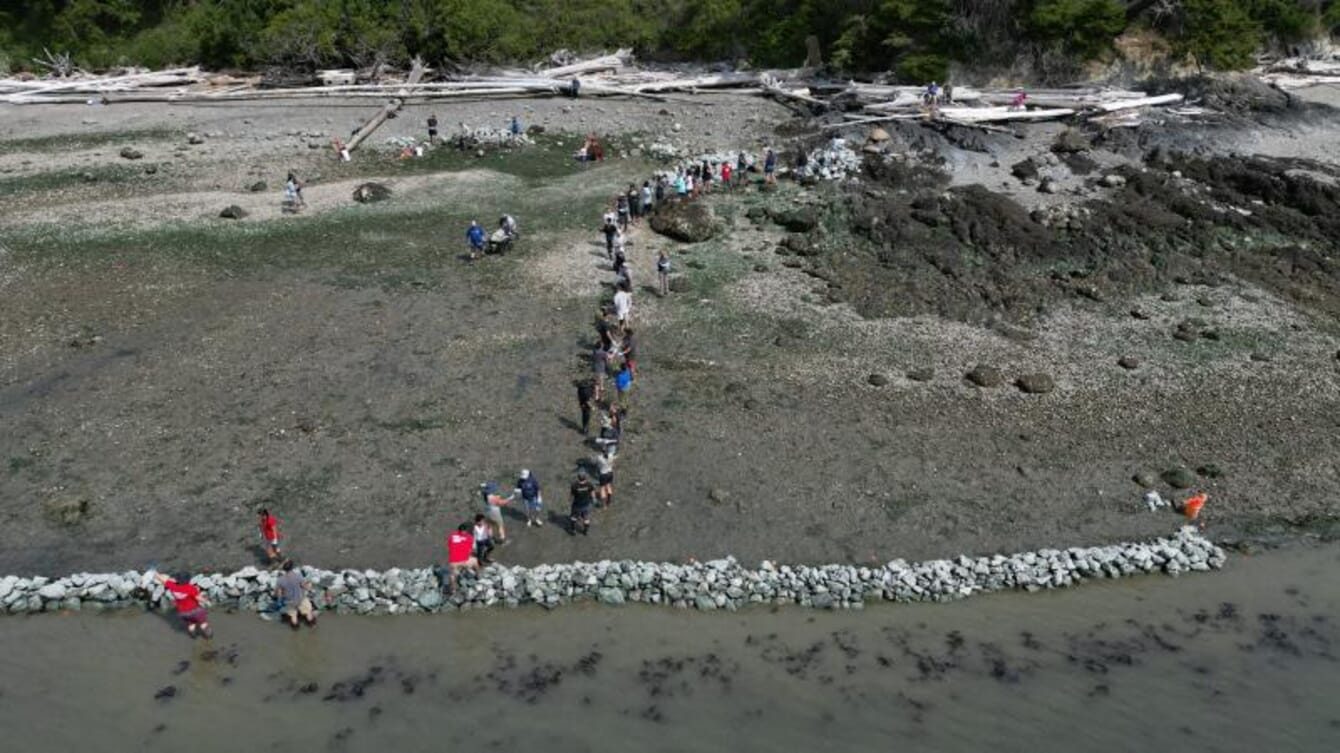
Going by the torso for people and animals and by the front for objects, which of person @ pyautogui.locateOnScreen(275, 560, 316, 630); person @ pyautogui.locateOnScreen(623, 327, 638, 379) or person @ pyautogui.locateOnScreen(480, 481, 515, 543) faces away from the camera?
person @ pyautogui.locateOnScreen(275, 560, 316, 630)

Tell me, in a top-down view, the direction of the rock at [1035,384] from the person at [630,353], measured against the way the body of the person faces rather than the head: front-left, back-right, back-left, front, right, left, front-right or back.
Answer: back

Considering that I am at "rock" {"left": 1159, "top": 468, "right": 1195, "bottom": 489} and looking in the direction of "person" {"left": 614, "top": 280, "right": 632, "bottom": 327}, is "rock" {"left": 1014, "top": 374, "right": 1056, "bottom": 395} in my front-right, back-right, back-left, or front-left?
front-right

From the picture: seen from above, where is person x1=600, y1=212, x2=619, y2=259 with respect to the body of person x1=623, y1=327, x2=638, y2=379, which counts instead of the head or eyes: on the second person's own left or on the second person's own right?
on the second person's own right

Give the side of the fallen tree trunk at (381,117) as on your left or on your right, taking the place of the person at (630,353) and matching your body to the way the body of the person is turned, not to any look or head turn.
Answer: on your right

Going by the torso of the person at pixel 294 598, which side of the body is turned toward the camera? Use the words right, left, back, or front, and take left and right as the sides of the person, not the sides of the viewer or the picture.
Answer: back

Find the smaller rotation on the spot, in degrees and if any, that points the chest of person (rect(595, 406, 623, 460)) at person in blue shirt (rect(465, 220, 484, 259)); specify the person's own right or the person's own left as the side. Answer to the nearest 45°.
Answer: approximately 90° to the person's own right

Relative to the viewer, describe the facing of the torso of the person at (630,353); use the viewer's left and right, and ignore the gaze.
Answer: facing to the left of the viewer

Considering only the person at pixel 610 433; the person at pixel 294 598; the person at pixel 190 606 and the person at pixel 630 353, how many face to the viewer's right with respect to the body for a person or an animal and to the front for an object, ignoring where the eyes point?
0

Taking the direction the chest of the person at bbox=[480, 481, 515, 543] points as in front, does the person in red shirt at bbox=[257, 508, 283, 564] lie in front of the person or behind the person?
behind
